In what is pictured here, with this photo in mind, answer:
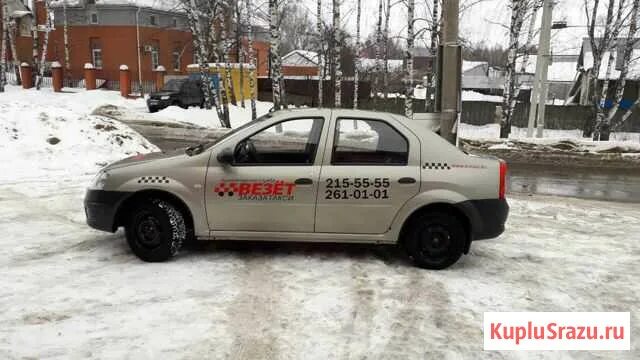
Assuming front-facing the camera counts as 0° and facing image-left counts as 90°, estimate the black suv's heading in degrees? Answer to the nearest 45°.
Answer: approximately 45°

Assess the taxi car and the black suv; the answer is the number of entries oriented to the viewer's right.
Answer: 0

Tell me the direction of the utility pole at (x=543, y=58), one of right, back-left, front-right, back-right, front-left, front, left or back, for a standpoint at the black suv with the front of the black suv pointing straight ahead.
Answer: left

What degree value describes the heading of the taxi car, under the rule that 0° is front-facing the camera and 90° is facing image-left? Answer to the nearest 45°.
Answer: approximately 90°

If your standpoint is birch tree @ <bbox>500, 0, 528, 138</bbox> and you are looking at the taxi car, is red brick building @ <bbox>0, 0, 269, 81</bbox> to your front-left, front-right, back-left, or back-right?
back-right

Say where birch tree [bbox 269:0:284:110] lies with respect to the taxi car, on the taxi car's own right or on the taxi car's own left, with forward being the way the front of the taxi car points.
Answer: on the taxi car's own right

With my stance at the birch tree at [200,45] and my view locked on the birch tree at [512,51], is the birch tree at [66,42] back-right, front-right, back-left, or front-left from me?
back-left

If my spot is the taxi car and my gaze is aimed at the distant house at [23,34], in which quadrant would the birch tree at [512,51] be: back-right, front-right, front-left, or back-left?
front-right

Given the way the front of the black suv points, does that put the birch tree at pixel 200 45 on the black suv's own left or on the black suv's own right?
on the black suv's own left

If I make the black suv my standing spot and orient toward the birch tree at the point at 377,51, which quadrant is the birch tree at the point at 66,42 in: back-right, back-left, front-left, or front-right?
back-left

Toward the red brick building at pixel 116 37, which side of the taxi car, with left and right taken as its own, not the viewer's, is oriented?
right

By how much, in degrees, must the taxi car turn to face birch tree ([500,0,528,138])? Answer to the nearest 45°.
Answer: approximately 135° to its right
